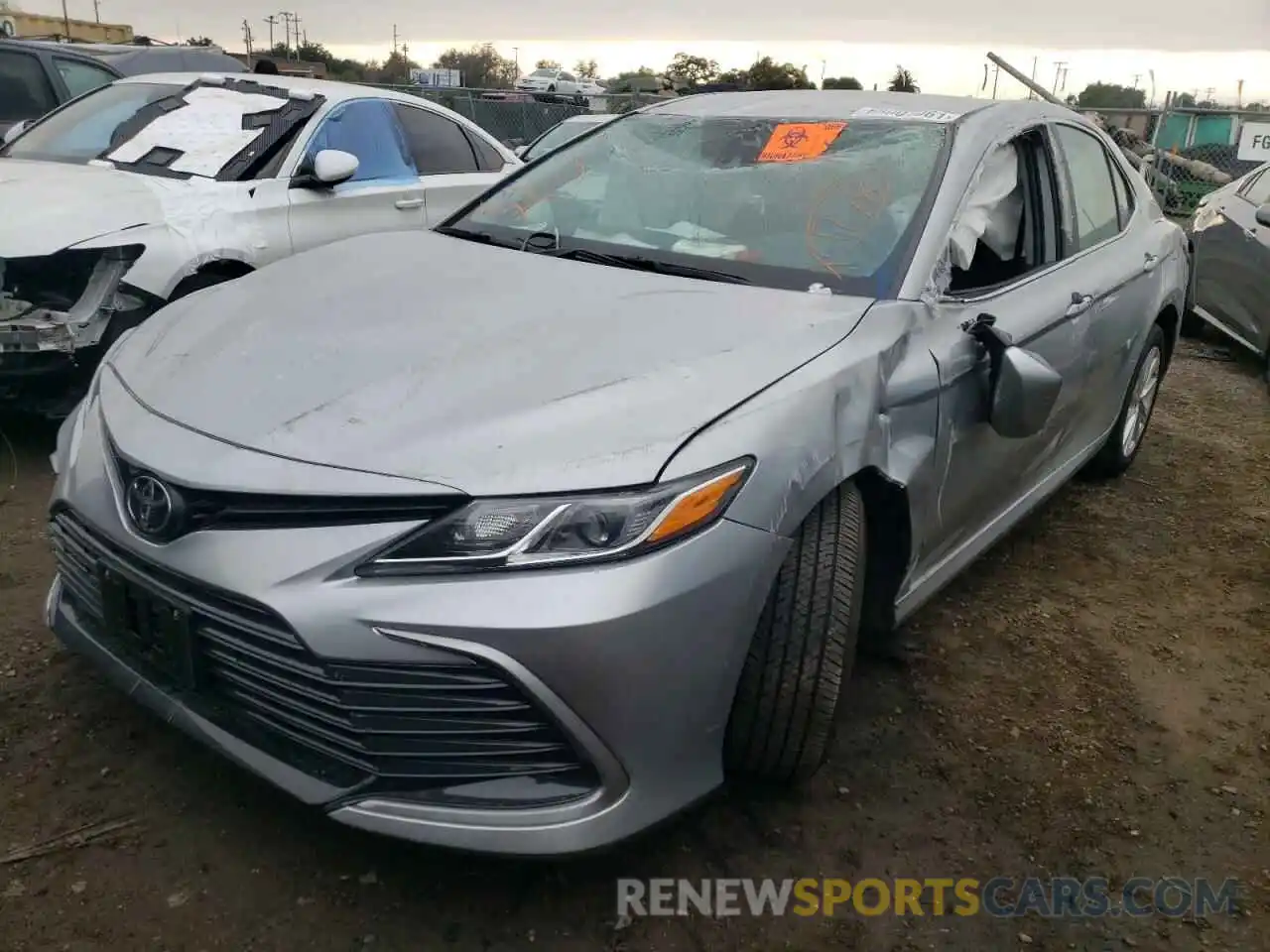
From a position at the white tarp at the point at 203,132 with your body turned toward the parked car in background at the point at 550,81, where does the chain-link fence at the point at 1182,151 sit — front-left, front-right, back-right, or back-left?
front-right

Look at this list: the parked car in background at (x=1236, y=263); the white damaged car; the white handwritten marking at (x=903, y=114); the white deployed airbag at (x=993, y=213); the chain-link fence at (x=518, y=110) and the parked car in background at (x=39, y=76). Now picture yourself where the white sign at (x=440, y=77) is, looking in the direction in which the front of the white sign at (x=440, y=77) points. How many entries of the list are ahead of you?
6

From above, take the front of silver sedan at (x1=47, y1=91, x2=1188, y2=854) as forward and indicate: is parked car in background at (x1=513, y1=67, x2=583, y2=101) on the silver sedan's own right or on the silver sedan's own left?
on the silver sedan's own right

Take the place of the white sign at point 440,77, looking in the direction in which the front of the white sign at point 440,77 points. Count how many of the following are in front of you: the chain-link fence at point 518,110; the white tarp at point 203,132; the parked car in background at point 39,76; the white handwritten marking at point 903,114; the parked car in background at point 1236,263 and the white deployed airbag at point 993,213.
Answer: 6

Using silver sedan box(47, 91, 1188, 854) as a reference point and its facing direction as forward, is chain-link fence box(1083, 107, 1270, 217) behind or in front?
behind

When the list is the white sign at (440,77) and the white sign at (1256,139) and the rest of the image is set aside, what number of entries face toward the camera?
2

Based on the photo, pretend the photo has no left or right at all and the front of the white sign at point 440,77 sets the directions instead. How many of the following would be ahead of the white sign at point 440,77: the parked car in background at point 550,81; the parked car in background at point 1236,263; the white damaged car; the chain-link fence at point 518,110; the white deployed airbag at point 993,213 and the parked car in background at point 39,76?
5

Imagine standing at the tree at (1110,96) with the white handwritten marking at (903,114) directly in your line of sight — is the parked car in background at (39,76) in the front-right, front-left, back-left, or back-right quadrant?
front-right

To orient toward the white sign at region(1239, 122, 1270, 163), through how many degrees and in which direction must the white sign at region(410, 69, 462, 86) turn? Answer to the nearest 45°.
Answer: approximately 45° to its left

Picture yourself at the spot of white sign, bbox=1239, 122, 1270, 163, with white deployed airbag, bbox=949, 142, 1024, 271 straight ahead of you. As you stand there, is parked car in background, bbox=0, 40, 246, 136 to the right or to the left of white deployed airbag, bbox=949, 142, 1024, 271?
right

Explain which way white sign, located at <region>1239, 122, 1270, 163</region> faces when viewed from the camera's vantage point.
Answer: facing the viewer

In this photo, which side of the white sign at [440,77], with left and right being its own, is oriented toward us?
front
